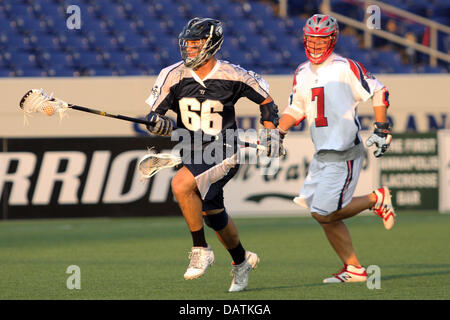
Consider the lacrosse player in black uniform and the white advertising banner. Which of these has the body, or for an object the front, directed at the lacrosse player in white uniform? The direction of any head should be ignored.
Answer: the white advertising banner

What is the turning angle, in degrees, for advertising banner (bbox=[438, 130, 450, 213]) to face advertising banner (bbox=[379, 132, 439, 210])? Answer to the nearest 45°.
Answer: approximately 90° to its right

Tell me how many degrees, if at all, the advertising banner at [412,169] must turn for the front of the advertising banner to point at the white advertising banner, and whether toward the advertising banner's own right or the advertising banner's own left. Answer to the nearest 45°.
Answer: approximately 90° to the advertising banner's own right

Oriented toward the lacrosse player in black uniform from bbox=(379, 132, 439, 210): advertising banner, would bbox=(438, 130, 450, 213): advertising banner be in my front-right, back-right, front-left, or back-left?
back-left

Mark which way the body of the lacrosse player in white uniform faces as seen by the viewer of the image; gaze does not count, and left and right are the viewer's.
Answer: facing the viewer and to the left of the viewer

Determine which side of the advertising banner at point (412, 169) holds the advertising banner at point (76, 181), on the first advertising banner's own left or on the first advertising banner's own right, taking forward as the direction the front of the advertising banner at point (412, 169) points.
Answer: on the first advertising banner's own right

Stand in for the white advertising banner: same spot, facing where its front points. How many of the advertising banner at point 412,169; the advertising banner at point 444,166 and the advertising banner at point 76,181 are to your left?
2

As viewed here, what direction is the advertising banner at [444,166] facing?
toward the camera

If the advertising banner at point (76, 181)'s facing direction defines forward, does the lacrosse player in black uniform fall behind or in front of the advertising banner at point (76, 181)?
in front

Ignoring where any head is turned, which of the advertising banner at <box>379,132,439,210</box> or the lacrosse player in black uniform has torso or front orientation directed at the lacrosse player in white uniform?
the advertising banner

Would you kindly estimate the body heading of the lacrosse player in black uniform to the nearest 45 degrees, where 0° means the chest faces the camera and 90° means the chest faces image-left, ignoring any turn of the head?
approximately 45°

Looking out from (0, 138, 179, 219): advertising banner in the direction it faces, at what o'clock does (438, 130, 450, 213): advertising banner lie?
(438, 130, 450, 213): advertising banner is roughly at 9 o'clock from (0, 138, 179, 219): advertising banner.

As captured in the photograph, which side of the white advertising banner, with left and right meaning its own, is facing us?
front
